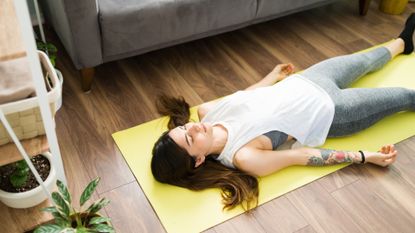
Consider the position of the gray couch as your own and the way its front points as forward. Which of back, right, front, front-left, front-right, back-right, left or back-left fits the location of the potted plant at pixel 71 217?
front-right

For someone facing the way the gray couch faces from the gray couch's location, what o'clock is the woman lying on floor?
The woman lying on floor is roughly at 12 o'clock from the gray couch.

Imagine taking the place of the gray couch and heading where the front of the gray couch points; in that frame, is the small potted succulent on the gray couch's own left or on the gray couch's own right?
on the gray couch's own right

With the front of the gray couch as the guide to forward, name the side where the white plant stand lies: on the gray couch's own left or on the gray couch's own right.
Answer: on the gray couch's own right

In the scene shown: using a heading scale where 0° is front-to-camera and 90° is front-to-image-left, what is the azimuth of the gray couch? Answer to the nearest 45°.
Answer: approximately 315°

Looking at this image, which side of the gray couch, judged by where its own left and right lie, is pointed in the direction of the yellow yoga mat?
front
